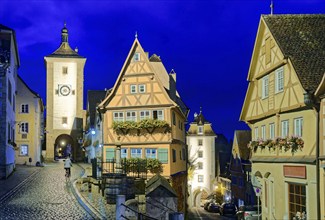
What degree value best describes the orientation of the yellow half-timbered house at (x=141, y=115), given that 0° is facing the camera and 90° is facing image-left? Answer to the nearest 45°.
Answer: approximately 0°

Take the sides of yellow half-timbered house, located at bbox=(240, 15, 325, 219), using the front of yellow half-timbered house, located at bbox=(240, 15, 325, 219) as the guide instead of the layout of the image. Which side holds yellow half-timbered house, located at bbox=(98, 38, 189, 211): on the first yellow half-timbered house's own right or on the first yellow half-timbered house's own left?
on the first yellow half-timbered house's own right

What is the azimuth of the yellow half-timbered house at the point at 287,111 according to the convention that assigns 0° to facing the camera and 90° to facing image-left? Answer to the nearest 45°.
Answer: approximately 45°
